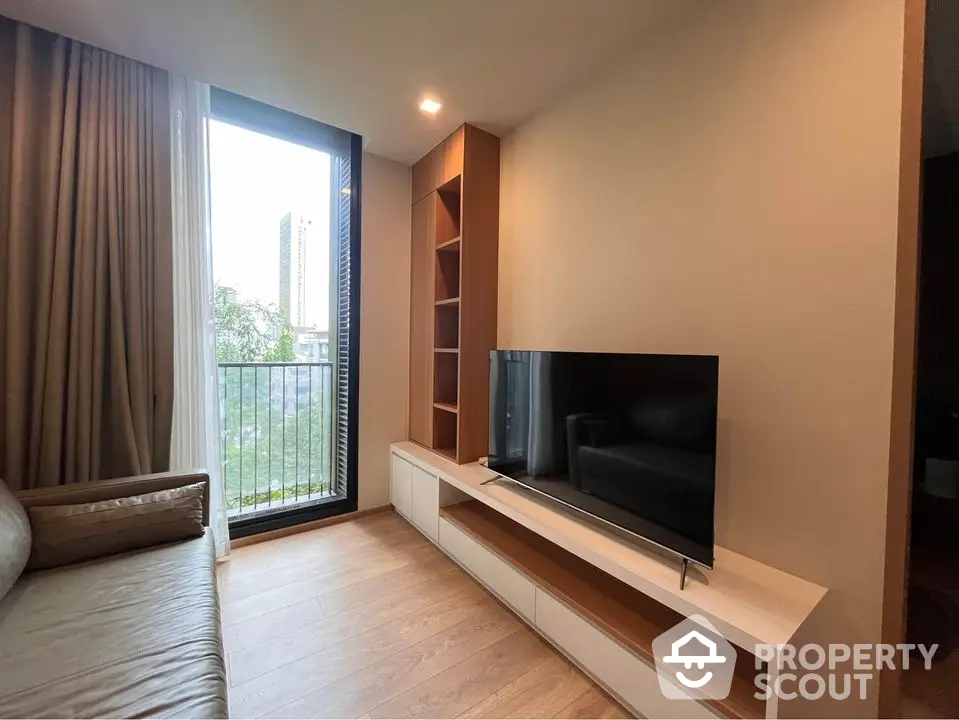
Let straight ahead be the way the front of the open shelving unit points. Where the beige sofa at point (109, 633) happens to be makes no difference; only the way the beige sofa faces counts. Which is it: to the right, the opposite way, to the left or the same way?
the opposite way

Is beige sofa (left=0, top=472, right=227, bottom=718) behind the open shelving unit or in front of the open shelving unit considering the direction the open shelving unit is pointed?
in front

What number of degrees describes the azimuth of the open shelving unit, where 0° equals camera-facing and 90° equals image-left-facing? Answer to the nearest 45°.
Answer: approximately 45°

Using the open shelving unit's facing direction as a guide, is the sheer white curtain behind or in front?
in front

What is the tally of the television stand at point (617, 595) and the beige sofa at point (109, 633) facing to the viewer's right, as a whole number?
1

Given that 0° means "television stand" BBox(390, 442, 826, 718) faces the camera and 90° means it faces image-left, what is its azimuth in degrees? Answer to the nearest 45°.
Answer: approximately 45°

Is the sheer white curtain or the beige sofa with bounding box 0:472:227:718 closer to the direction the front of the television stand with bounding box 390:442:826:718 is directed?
the beige sofa

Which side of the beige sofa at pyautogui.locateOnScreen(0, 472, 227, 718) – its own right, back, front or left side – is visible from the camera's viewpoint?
right

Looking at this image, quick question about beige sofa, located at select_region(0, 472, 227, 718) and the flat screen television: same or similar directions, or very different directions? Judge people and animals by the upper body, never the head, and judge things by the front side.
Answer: very different directions

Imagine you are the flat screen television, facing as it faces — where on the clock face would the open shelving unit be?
The open shelving unit is roughly at 3 o'clock from the flat screen television.

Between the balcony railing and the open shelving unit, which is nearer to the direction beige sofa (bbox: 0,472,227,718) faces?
the open shelving unit

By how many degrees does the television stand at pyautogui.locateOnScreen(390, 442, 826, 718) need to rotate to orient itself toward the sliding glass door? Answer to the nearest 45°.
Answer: approximately 45° to its right

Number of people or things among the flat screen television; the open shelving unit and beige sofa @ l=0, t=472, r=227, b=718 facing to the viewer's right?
1

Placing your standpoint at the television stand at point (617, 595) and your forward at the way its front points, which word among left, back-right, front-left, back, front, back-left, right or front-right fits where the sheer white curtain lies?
front-right
